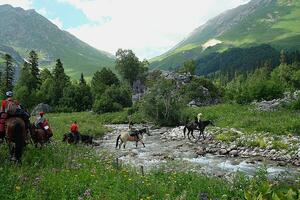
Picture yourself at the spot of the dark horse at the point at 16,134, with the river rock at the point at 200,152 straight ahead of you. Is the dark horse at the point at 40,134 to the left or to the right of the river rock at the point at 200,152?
left

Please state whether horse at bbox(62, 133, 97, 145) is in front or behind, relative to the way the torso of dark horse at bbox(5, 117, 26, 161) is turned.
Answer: in front

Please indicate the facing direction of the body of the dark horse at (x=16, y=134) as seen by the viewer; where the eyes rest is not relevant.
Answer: away from the camera

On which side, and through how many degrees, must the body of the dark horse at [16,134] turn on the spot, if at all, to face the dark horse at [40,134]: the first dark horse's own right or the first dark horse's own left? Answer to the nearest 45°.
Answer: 0° — it already faces it

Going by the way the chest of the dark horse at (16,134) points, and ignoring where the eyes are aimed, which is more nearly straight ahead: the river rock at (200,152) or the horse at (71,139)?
the horse
